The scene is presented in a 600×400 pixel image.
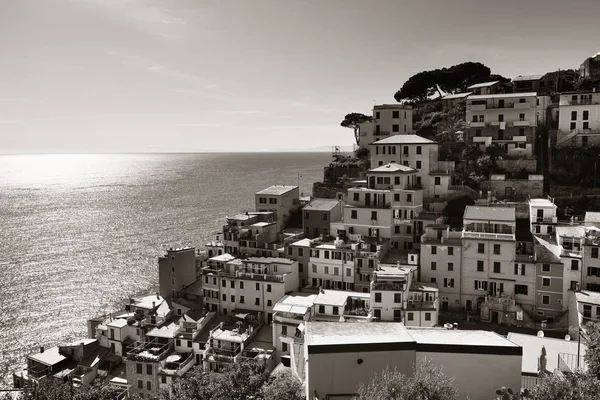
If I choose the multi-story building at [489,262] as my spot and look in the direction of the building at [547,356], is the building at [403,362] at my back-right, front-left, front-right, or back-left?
front-right

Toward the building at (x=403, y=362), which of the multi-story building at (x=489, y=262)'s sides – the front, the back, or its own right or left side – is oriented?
front

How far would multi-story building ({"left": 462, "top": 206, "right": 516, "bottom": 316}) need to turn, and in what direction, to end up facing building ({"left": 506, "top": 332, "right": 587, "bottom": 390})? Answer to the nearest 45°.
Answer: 0° — it already faces it

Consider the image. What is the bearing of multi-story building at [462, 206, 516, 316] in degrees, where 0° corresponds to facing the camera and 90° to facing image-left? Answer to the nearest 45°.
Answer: approximately 0°

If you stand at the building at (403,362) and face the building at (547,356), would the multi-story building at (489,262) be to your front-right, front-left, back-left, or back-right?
front-left
